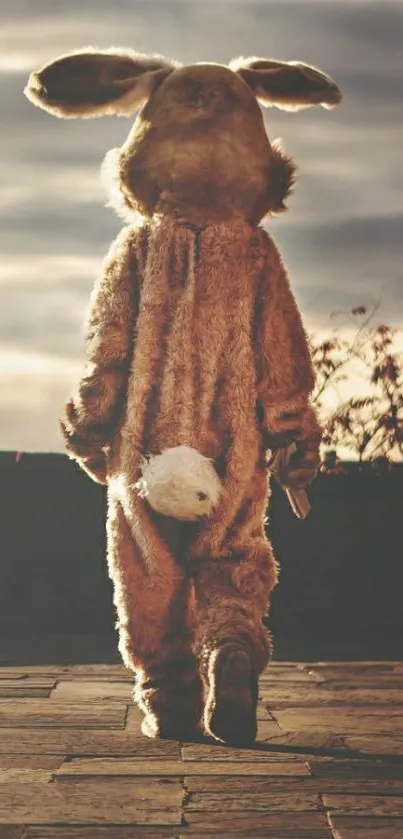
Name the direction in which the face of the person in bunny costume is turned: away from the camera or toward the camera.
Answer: away from the camera

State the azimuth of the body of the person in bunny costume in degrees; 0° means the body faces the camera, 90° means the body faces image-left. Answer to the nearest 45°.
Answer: approximately 180°
